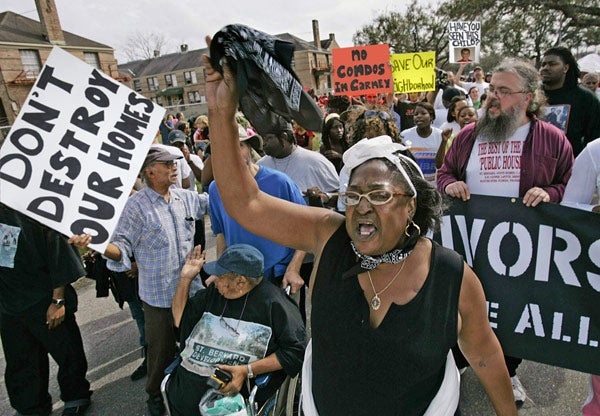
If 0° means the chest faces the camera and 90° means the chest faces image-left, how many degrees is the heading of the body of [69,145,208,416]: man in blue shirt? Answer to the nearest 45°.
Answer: approximately 315°

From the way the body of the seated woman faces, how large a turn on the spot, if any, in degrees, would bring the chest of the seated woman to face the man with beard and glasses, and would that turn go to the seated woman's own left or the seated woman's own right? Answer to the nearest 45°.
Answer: approximately 135° to the seated woman's own left

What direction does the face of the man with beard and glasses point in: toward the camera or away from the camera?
toward the camera

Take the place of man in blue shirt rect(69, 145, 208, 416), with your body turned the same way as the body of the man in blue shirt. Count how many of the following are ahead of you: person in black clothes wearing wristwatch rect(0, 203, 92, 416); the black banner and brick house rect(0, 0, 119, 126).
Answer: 1

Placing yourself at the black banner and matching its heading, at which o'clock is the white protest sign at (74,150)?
The white protest sign is roughly at 2 o'clock from the black banner.

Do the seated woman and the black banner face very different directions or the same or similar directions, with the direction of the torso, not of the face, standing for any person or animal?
same or similar directions

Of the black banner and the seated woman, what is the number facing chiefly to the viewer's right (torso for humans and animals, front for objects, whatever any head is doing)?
0

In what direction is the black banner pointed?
toward the camera

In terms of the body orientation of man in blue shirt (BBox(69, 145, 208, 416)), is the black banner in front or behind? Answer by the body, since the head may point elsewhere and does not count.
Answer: in front

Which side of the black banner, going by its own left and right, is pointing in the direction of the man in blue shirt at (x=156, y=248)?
right

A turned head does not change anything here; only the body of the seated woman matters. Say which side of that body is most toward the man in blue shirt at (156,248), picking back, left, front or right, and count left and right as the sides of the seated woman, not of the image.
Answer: right

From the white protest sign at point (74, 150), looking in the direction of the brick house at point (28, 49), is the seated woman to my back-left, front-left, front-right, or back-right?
back-right
